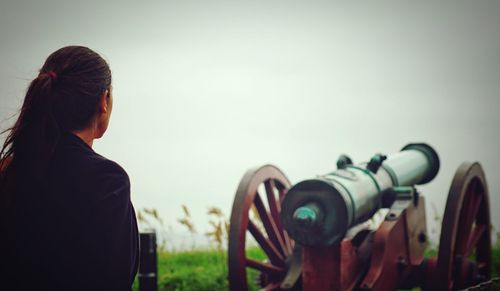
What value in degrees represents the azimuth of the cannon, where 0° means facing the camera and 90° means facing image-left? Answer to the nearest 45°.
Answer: approximately 225°

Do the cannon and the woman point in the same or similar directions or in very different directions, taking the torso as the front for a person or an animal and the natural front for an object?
same or similar directions

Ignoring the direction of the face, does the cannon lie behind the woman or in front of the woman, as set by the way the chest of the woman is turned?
in front

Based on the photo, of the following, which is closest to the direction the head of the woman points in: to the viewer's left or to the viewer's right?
to the viewer's right

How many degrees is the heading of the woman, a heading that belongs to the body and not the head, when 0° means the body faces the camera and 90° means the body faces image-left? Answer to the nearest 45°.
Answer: approximately 225°

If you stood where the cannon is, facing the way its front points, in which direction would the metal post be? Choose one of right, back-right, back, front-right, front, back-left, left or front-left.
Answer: back

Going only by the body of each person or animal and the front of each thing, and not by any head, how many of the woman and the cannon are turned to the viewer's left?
0

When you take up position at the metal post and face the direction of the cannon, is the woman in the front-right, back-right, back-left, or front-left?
back-right
